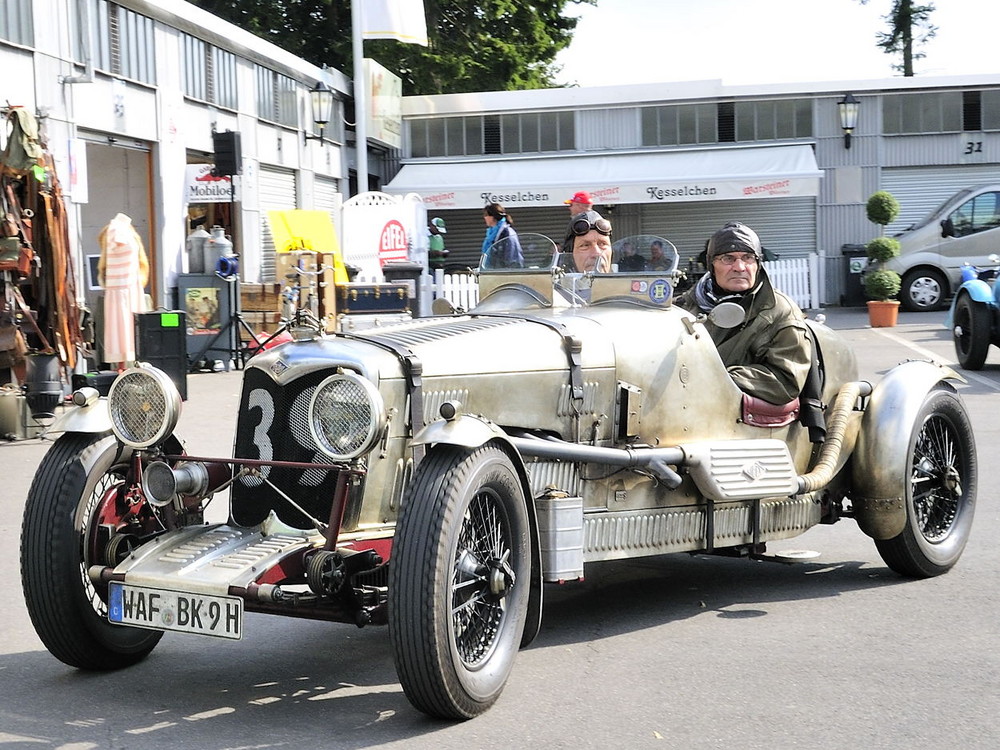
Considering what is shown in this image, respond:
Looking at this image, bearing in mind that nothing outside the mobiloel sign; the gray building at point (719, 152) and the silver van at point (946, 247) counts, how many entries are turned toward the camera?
2

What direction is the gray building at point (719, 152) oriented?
toward the camera

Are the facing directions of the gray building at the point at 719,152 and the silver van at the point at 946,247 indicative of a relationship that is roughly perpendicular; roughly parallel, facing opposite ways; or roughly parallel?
roughly perpendicular

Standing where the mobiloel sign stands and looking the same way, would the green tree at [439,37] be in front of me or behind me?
behind

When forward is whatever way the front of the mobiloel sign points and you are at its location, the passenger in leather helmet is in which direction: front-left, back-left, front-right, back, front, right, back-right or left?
front

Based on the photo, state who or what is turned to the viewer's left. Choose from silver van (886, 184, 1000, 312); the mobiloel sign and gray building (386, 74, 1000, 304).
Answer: the silver van

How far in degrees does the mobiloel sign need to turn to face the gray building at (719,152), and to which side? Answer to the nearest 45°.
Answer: approximately 135° to its left

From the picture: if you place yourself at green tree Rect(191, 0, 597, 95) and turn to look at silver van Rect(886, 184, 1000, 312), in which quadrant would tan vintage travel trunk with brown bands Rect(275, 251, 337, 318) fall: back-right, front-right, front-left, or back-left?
front-right

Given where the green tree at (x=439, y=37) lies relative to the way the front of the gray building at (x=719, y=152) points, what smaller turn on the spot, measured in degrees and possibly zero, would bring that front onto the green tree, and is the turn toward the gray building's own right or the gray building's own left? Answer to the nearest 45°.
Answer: approximately 135° to the gray building's own right

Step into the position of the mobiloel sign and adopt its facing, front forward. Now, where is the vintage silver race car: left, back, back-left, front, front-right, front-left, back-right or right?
front

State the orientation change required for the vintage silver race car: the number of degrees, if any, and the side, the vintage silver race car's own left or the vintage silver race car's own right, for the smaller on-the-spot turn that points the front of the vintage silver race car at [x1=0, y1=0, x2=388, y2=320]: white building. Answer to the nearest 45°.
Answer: approximately 135° to the vintage silver race car's own right

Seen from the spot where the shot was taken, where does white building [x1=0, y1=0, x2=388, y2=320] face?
facing the viewer and to the right of the viewer

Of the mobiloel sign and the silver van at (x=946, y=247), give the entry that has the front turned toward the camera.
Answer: the mobiloel sign

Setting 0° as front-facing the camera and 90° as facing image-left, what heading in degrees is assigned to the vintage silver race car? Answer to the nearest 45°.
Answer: approximately 45°

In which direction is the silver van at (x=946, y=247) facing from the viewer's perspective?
to the viewer's left

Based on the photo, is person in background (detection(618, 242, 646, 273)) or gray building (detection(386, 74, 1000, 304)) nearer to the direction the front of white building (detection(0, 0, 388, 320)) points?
the person in background

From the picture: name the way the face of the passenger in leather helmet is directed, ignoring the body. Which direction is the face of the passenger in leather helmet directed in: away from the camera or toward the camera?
toward the camera

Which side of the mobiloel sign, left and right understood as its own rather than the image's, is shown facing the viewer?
front

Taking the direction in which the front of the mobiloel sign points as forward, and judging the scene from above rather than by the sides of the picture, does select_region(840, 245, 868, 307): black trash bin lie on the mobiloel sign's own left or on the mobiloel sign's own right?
on the mobiloel sign's own left

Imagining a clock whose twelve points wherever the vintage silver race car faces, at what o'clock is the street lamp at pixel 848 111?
The street lamp is roughly at 5 o'clock from the vintage silver race car.

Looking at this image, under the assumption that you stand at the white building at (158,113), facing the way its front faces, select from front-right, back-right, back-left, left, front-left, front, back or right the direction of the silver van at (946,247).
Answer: front-left

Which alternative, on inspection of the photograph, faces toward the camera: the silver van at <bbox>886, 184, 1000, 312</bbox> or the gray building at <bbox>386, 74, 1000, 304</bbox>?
the gray building

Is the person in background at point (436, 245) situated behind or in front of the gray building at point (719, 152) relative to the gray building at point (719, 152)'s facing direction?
in front

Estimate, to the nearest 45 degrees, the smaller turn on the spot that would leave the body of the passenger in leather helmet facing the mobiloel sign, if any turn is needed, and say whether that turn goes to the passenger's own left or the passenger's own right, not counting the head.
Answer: approximately 90° to the passenger's own right
